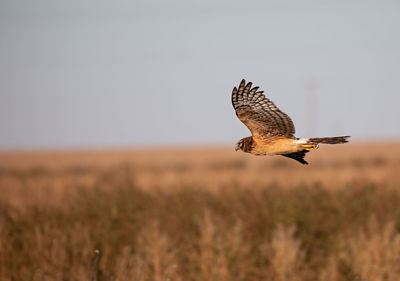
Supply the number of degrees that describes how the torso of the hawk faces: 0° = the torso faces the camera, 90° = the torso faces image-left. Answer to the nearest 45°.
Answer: approximately 90°
